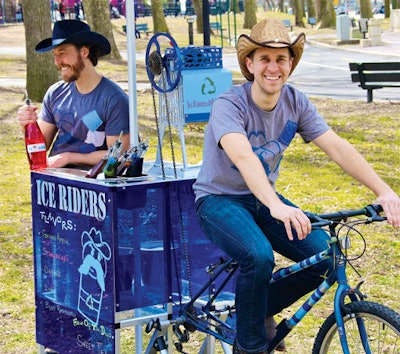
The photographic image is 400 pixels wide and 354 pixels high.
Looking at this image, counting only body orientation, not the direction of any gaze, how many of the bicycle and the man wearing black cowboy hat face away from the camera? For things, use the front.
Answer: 0

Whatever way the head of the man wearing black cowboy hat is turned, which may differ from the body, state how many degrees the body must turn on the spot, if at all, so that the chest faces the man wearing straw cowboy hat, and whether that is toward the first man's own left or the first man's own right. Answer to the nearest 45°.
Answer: approximately 90° to the first man's own left

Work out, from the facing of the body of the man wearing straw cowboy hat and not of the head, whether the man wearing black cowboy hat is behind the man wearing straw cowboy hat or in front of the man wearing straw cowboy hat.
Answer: behind

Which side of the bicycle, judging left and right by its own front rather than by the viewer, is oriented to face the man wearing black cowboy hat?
back

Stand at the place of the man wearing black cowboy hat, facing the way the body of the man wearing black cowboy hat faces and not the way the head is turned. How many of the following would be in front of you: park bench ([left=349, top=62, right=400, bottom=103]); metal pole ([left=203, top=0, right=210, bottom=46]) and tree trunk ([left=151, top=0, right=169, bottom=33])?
0

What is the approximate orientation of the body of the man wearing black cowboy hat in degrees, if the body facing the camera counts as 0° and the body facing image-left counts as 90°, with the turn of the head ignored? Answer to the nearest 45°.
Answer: approximately 45°

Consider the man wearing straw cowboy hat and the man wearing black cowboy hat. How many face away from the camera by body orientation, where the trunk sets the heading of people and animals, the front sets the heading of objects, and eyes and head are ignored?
0

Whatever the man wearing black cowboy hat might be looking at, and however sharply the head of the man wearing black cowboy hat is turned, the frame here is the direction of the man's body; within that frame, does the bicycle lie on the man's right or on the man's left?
on the man's left

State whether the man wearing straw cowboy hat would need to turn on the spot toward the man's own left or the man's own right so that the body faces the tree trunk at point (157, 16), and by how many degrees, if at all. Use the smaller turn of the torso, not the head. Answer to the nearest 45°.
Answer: approximately 135° to the man's own left

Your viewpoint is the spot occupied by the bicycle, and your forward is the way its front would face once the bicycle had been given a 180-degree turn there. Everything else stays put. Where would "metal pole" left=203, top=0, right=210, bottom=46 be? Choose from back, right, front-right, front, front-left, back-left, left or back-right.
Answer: front-right

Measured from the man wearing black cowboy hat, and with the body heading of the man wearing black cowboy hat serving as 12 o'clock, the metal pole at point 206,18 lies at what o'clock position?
The metal pole is roughly at 5 o'clock from the man wearing black cowboy hat.

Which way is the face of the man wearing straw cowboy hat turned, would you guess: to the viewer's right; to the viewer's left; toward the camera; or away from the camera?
toward the camera

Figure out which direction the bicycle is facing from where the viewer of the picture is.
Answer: facing the viewer and to the right of the viewer

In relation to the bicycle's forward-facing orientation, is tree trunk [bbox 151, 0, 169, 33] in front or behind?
behind

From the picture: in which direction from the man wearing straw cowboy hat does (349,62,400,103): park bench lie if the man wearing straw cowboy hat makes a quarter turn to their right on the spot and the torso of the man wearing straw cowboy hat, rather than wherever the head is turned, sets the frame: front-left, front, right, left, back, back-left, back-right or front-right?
back-right
